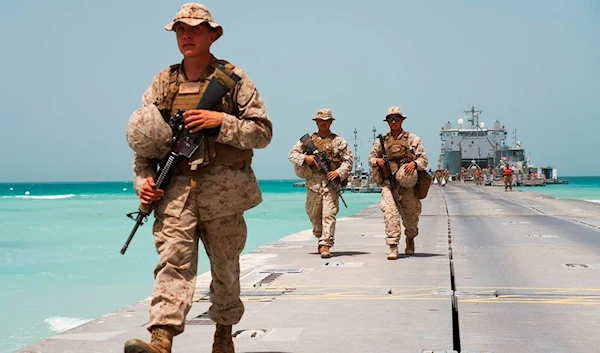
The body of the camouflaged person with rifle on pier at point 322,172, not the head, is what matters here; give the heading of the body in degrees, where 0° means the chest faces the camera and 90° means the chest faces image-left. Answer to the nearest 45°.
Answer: approximately 0°
